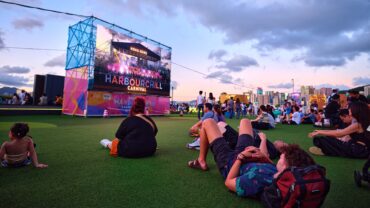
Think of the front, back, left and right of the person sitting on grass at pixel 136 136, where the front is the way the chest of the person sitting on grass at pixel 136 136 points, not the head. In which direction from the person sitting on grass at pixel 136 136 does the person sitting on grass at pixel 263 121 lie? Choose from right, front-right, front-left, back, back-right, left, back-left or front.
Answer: right

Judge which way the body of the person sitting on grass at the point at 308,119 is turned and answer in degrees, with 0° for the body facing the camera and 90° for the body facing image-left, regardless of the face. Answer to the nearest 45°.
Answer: approximately 90°

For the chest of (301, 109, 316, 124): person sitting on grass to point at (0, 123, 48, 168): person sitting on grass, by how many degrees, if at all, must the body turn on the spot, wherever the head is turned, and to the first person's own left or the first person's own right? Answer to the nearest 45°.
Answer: approximately 90° to the first person's own left

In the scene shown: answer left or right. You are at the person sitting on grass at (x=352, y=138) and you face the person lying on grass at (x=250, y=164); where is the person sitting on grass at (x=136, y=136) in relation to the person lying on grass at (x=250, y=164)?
right

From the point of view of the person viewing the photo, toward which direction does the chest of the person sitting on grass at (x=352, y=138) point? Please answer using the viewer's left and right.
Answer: facing to the left of the viewer

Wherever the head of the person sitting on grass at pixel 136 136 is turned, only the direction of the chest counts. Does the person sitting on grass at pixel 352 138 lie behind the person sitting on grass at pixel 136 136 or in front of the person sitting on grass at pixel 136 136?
behind

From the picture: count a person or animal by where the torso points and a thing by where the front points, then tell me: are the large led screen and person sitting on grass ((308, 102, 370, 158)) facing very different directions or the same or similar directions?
very different directions

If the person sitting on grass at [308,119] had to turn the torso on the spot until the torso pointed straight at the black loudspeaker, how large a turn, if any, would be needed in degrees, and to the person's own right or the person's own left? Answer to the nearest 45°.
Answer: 0° — they already face it

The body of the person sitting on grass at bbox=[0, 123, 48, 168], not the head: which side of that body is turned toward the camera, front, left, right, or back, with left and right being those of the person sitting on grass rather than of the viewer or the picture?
back

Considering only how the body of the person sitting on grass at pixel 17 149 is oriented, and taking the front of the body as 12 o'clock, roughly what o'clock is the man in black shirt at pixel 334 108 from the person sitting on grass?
The man in black shirt is roughly at 3 o'clock from the person sitting on grass.

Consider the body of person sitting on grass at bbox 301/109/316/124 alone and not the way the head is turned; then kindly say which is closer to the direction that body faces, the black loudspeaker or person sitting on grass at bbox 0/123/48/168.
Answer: the black loudspeaker

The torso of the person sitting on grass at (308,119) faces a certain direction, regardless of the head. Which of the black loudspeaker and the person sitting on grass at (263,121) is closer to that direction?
the black loudspeaker

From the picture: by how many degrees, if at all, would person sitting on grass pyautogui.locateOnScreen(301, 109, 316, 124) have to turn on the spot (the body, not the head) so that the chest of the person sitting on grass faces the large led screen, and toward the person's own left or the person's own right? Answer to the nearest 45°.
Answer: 0° — they already face it
